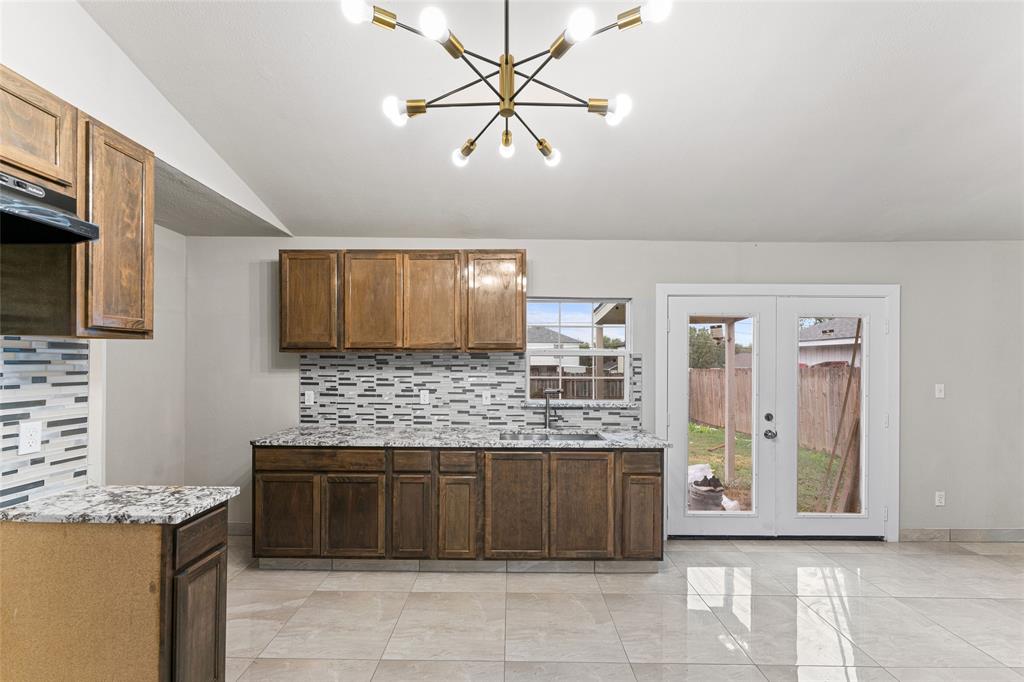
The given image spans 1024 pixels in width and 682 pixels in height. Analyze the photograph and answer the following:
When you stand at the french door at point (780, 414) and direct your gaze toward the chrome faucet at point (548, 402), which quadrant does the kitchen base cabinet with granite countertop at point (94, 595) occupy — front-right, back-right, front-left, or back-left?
front-left

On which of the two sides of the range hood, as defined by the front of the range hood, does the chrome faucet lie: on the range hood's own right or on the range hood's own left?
on the range hood's own left

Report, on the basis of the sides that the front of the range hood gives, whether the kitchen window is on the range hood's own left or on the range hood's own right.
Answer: on the range hood's own left

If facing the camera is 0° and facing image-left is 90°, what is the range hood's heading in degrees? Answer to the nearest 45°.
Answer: approximately 315°

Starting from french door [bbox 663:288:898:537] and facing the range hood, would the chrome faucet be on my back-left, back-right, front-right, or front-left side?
front-right
